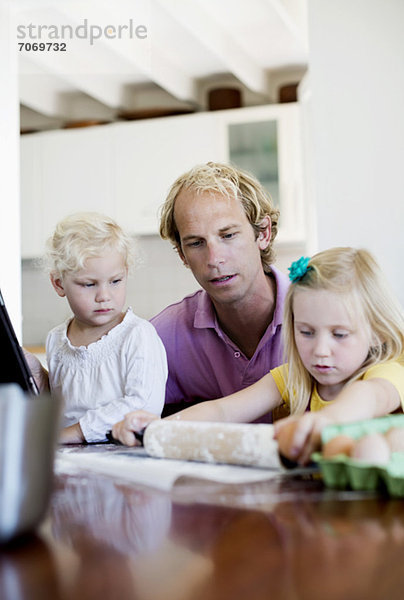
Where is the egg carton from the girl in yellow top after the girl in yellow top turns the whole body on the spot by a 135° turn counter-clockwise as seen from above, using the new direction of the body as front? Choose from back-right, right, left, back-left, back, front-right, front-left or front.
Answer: right

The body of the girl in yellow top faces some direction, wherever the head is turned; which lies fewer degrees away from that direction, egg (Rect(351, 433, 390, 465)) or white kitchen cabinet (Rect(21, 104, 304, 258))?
the egg

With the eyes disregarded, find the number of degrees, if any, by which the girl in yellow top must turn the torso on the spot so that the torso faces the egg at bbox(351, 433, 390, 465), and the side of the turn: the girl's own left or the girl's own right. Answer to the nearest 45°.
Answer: approximately 45° to the girl's own left

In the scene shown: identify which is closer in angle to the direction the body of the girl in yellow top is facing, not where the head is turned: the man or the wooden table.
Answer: the wooden table

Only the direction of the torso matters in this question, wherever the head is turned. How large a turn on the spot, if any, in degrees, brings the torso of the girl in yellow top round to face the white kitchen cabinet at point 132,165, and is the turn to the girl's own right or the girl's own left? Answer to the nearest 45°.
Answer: approximately 135° to the girl's own right

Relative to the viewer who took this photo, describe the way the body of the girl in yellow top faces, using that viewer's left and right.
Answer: facing the viewer and to the left of the viewer
